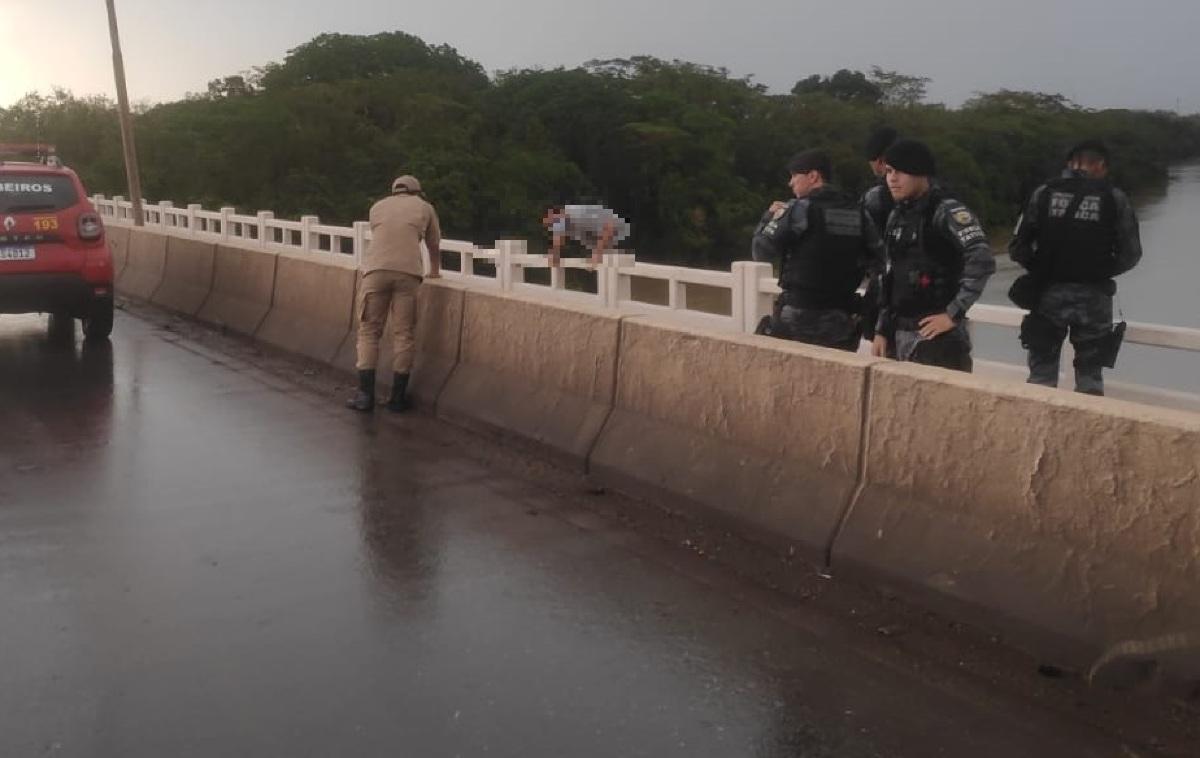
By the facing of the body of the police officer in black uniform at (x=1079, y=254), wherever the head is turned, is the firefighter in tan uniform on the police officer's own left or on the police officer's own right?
on the police officer's own left

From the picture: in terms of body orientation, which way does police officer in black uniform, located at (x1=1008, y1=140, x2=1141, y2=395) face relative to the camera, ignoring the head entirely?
away from the camera

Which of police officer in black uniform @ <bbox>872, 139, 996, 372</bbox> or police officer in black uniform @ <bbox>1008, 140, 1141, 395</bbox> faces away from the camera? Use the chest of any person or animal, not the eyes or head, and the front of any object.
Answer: police officer in black uniform @ <bbox>1008, 140, 1141, 395</bbox>

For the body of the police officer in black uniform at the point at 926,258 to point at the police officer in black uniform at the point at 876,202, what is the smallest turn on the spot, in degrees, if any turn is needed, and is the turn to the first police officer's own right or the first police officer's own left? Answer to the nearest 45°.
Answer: approximately 135° to the first police officer's own right

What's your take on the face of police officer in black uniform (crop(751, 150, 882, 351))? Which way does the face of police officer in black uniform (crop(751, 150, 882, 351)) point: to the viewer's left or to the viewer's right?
to the viewer's left
